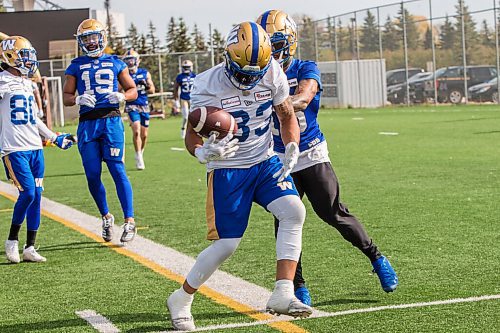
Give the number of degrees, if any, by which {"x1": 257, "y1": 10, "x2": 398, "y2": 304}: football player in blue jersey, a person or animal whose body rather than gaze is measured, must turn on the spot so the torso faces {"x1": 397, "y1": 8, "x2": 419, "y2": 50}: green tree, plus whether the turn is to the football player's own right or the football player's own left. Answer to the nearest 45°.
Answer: approximately 135° to the football player's own right

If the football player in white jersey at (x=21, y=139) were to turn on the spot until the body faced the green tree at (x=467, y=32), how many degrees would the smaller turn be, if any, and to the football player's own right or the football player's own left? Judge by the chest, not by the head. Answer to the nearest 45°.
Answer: approximately 90° to the football player's own left

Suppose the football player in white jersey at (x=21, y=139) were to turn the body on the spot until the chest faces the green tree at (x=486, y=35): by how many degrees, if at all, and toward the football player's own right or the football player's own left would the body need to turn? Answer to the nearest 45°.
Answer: approximately 90° to the football player's own left

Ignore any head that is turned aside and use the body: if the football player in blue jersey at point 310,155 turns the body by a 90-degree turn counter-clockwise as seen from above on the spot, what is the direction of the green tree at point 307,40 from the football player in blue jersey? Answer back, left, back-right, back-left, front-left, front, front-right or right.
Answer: back-left

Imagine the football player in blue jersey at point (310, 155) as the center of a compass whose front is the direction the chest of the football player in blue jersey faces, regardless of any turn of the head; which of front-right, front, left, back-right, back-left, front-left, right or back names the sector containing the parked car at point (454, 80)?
back-right

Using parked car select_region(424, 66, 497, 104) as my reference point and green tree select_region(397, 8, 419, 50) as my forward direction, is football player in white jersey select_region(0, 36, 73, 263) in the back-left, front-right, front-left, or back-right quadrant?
back-left

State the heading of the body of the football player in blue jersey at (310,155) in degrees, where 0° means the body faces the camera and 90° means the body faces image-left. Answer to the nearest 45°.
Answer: approximately 45°

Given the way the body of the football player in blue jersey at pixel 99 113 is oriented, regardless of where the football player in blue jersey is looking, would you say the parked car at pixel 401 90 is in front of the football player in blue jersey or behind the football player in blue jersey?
behind
